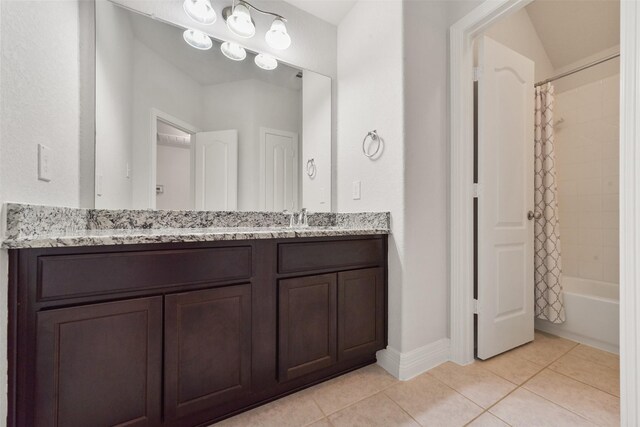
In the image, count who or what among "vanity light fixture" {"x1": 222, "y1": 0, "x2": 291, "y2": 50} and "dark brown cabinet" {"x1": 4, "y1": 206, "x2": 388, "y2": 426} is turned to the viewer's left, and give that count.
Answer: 0

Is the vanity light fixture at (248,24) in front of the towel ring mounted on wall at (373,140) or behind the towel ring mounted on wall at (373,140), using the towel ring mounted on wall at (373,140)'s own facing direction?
in front

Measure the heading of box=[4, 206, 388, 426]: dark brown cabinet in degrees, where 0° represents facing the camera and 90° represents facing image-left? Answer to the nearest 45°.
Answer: approximately 315°

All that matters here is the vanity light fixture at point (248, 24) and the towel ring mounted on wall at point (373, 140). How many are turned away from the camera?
0

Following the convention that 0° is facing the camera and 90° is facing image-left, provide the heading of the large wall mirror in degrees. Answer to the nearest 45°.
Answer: approximately 315°
